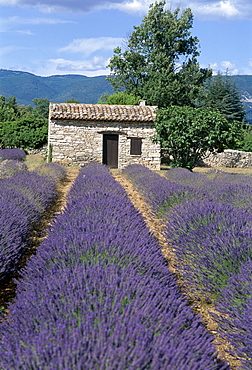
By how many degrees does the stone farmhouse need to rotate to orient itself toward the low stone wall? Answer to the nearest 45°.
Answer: approximately 135° to its left

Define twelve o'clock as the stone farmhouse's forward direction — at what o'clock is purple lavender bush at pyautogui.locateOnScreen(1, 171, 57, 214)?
The purple lavender bush is roughly at 12 o'clock from the stone farmhouse.

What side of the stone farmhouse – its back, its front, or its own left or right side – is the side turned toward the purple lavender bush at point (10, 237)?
front

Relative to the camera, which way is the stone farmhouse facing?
toward the camera

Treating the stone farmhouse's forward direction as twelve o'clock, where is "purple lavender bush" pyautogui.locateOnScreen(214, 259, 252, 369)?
The purple lavender bush is roughly at 12 o'clock from the stone farmhouse.

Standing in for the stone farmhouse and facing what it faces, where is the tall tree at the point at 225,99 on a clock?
The tall tree is roughly at 7 o'clock from the stone farmhouse.

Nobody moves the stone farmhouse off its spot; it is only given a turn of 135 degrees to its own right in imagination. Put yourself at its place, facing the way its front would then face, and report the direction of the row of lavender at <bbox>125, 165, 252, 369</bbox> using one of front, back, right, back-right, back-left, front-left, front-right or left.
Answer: back-left

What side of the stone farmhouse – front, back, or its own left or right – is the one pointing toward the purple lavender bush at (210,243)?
front

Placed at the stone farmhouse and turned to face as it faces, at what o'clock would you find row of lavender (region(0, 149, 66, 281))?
The row of lavender is roughly at 12 o'clock from the stone farmhouse.

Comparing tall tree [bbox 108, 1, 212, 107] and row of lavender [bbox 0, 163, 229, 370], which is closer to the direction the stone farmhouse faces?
the row of lavender

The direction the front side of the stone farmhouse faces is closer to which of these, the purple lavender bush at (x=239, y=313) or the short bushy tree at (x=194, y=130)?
the purple lavender bush
